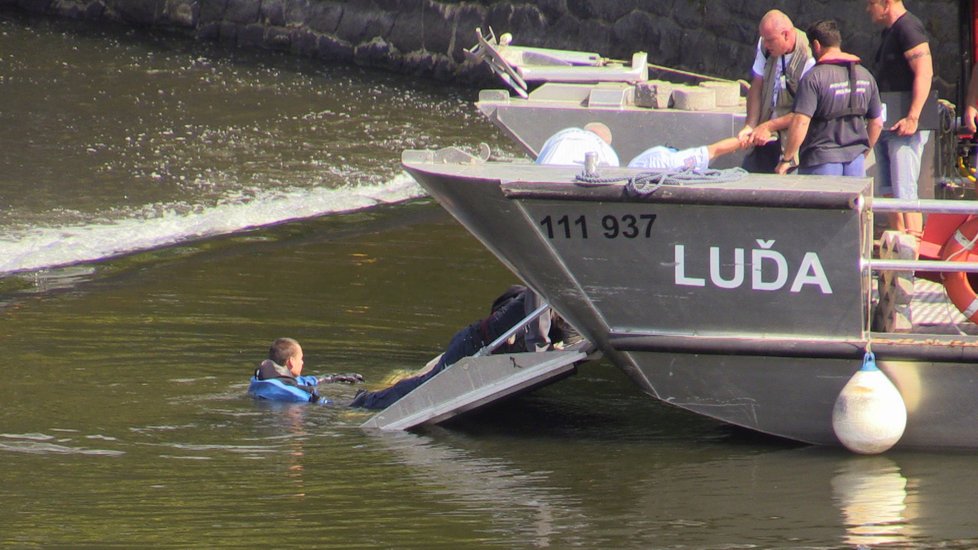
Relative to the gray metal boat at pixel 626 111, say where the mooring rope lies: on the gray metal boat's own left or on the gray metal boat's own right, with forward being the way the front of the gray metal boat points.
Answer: on the gray metal boat's own left

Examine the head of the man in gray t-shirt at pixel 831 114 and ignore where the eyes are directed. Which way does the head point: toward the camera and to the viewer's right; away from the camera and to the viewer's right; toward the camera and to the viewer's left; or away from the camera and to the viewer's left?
away from the camera and to the viewer's left

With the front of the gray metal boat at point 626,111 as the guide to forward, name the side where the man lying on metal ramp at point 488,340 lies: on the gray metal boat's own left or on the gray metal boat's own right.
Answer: on the gray metal boat's own left

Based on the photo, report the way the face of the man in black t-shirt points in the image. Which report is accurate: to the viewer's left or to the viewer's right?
to the viewer's left

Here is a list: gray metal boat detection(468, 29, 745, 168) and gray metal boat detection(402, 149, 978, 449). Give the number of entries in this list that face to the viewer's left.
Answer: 2

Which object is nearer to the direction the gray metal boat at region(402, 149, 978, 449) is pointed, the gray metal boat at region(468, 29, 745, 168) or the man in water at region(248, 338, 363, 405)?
the man in water

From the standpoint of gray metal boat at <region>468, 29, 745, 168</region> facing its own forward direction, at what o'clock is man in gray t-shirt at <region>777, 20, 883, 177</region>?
The man in gray t-shirt is roughly at 8 o'clock from the gray metal boat.

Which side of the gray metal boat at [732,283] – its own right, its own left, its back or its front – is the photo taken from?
left

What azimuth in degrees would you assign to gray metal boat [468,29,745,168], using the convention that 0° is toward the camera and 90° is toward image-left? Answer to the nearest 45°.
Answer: approximately 90°

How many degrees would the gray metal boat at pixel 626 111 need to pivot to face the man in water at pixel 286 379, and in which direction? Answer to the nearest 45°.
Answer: approximately 45° to its left

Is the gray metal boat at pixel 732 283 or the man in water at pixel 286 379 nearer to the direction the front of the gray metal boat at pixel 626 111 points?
the man in water
